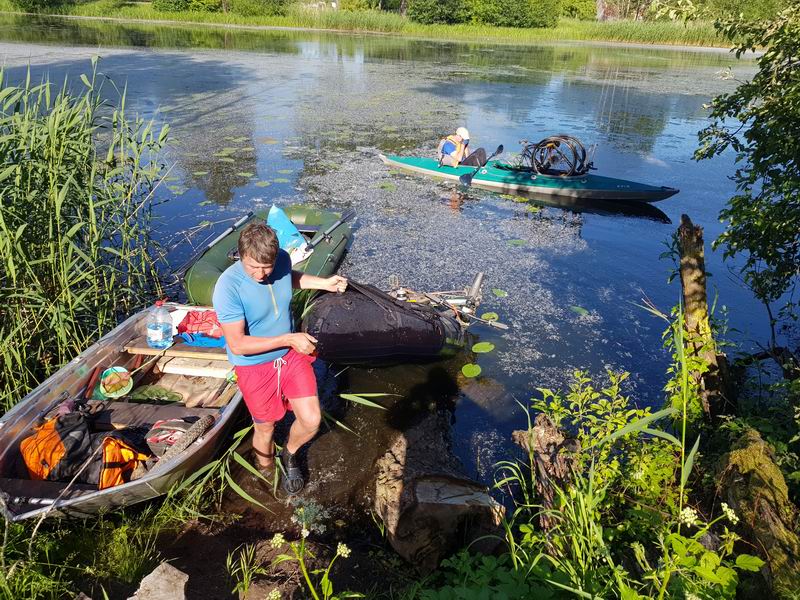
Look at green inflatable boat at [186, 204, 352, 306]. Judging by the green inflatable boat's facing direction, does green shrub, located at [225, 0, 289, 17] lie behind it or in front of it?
behind

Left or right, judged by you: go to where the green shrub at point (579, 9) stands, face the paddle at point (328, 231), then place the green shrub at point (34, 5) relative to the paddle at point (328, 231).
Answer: right

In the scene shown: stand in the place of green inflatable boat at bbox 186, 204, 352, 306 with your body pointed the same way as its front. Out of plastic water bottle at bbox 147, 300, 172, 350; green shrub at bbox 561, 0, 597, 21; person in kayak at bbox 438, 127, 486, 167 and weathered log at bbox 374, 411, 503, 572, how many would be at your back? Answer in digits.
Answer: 2

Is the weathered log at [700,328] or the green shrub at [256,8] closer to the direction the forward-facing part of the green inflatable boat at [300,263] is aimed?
the weathered log
